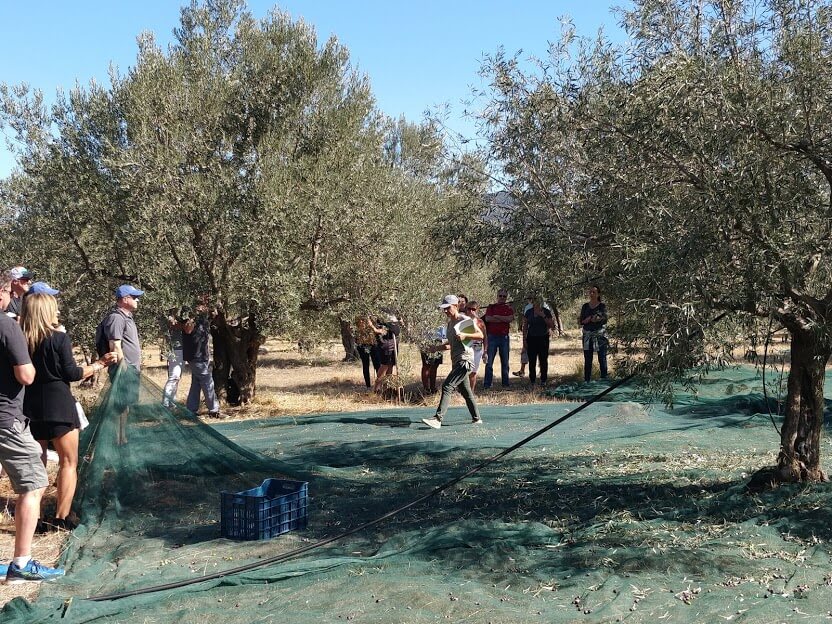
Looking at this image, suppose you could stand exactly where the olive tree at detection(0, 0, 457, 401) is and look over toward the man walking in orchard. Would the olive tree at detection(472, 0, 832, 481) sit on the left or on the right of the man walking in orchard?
right

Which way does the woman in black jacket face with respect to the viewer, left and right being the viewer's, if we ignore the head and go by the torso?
facing away from the viewer and to the right of the viewer

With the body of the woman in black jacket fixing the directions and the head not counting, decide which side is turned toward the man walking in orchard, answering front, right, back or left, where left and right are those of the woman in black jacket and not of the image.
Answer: front

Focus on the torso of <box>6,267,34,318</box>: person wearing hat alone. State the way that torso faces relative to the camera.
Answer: to the viewer's right

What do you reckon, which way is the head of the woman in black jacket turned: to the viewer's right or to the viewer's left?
to the viewer's right

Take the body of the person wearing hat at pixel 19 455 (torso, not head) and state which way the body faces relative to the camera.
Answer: to the viewer's right

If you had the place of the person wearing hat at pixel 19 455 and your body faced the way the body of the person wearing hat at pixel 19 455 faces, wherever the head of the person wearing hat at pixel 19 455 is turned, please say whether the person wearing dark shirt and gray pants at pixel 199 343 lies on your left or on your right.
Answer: on your left

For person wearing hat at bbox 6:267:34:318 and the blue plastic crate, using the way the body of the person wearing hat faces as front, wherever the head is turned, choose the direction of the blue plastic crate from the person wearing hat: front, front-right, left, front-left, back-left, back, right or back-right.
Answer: front-right

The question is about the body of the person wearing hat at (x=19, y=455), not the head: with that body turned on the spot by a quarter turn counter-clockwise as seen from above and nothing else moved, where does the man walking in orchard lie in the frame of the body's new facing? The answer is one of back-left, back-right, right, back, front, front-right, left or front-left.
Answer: front-right

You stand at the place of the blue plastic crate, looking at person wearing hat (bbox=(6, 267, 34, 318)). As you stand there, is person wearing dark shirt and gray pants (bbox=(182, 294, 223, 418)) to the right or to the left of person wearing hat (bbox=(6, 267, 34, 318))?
right
